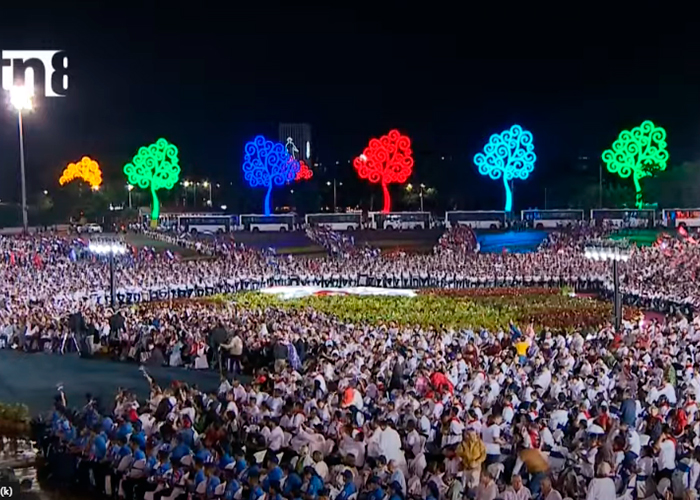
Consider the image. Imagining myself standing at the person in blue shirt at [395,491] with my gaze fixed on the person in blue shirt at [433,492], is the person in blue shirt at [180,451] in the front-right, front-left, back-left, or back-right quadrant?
back-left

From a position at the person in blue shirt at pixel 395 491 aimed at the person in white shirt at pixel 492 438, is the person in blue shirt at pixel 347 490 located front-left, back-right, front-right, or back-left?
back-left

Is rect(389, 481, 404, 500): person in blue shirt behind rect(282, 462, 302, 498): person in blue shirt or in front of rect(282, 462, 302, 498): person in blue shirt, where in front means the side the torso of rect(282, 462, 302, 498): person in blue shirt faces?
behind
